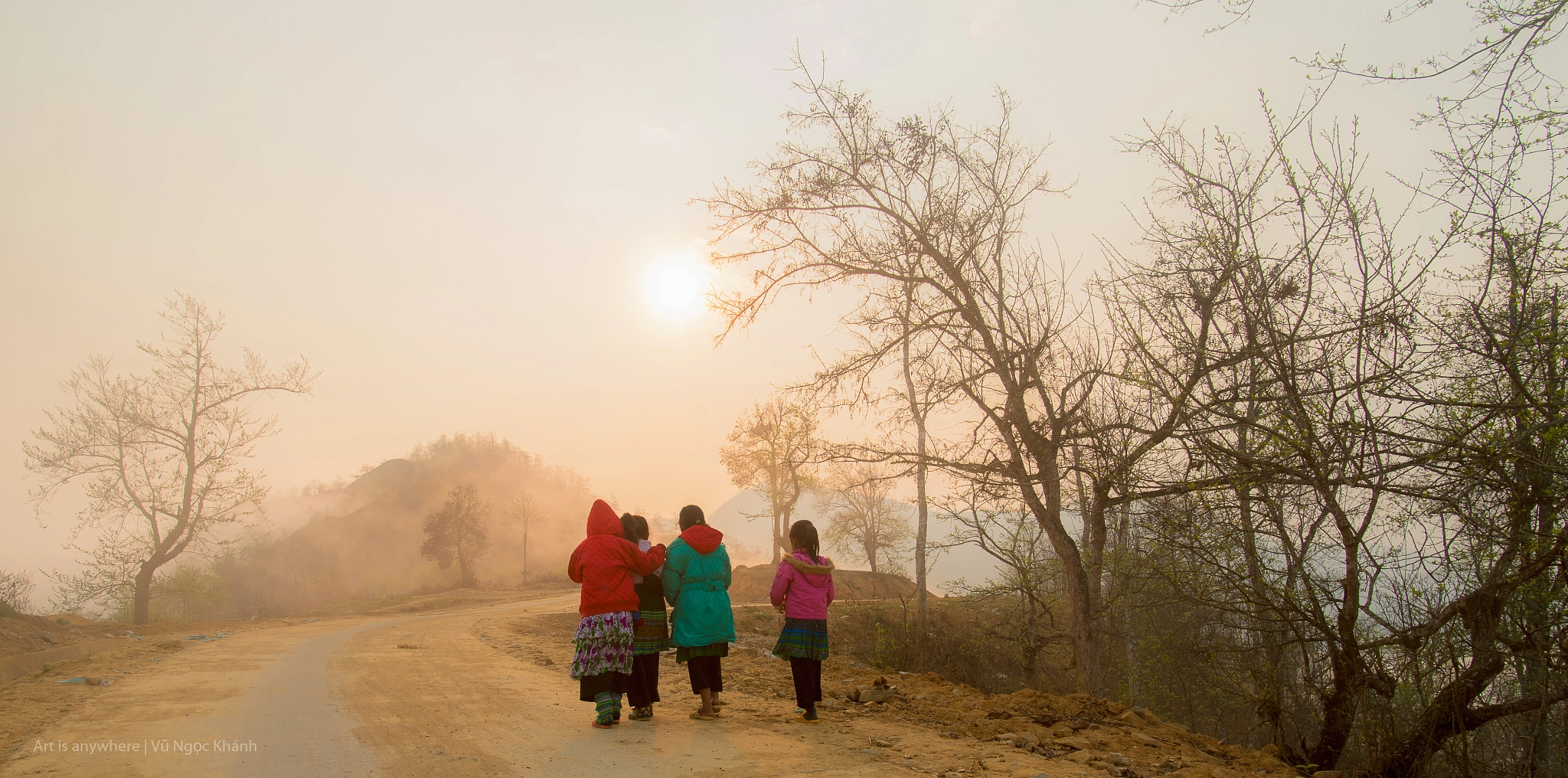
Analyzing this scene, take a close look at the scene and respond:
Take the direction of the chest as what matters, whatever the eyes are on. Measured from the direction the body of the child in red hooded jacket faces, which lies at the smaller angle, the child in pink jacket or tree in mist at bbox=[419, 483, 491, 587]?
the tree in mist

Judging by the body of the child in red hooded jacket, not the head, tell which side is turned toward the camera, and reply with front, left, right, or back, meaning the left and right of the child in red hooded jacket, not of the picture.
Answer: back

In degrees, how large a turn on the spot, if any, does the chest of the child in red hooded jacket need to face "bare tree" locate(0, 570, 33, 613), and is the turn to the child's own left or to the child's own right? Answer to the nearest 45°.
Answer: approximately 45° to the child's own left

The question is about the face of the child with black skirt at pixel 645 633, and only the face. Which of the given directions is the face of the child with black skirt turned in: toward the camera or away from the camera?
away from the camera

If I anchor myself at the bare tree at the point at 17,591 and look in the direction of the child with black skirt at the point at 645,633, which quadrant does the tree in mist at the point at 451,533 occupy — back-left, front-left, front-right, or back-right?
back-left

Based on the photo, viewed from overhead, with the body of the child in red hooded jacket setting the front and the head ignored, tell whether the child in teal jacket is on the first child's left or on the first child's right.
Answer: on the first child's right

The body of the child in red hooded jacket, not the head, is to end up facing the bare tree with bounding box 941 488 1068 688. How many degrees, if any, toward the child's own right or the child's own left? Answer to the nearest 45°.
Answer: approximately 45° to the child's own right

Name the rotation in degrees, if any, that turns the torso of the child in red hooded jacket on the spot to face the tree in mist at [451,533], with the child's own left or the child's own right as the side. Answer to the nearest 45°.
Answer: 0° — they already face it

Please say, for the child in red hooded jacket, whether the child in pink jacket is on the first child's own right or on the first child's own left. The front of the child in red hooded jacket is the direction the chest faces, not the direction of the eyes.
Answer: on the first child's own right
